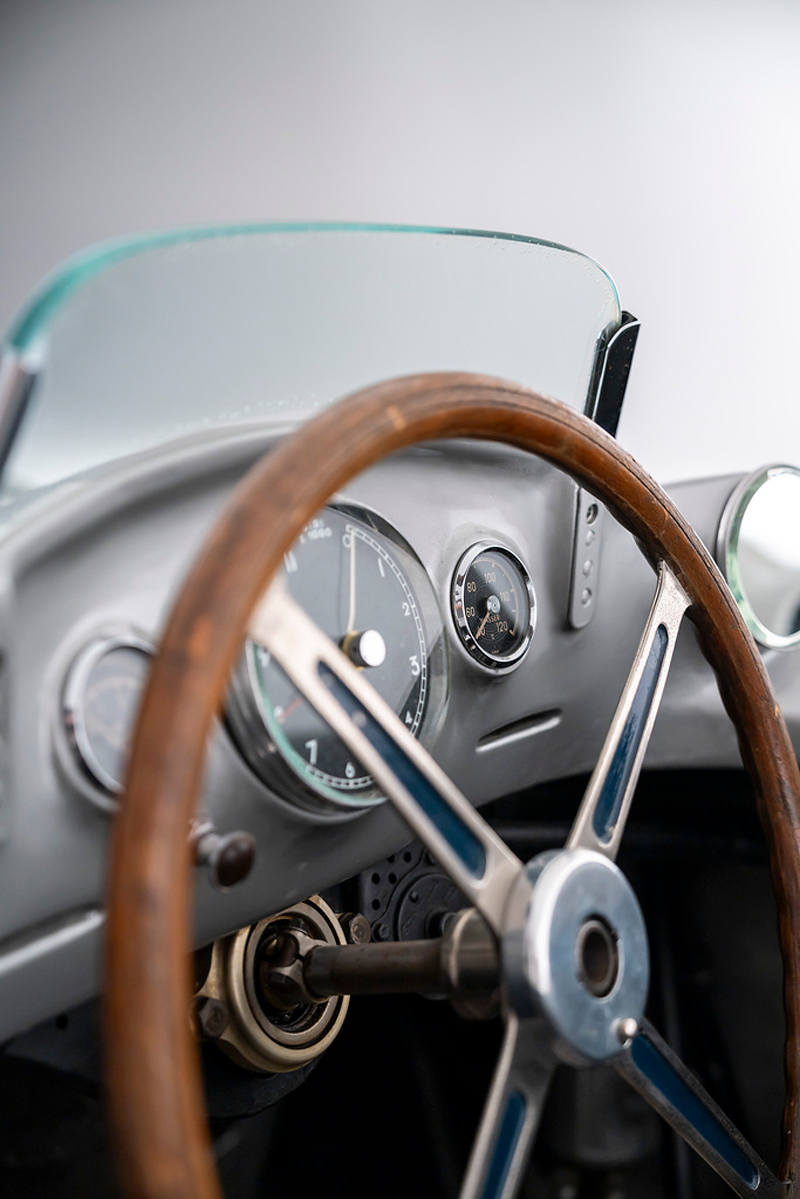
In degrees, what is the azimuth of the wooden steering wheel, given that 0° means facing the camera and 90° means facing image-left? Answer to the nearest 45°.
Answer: approximately 315°
